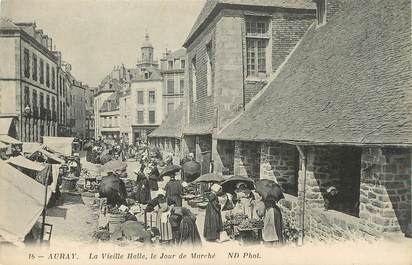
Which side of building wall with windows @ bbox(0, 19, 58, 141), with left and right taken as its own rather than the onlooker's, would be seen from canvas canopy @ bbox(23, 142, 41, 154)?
right

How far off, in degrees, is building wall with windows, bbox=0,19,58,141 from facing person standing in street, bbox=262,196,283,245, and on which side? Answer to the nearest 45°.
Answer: approximately 90° to its right

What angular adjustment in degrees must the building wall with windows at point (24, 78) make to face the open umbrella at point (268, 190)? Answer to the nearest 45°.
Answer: approximately 90° to its right

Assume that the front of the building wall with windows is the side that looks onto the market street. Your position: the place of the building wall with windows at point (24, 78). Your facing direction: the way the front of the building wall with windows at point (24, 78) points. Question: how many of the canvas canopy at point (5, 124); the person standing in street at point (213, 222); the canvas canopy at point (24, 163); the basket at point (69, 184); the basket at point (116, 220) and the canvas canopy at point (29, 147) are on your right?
6

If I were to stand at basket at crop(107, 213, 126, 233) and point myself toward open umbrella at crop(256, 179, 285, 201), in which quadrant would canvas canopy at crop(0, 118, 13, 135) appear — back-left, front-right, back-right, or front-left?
back-left

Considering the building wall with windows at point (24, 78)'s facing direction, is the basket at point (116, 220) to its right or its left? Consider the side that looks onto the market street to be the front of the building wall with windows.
on its right

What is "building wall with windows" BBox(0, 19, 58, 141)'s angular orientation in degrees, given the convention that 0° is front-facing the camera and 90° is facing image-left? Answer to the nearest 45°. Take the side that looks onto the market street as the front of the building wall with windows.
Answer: approximately 270°

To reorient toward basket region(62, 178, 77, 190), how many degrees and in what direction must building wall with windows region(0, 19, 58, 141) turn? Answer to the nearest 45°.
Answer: approximately 90° to its right

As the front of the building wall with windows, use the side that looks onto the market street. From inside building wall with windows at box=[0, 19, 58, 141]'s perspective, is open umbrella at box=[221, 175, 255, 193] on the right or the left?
on its right

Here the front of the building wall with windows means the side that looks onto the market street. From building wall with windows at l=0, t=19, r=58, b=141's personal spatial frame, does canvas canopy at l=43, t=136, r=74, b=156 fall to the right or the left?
on its right
